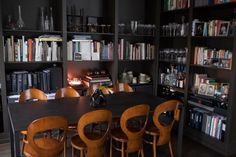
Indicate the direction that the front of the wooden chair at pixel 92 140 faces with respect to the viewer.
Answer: facing away from the viewer and to the left of the viewer

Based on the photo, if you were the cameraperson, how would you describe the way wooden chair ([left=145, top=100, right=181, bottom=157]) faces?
facing away from the viewer and to the left of the viewer

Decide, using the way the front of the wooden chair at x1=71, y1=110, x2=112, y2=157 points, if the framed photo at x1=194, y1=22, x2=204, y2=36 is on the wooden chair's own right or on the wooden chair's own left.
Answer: on the wooden chair's own right

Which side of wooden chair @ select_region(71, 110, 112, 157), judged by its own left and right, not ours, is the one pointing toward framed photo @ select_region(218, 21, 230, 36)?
right

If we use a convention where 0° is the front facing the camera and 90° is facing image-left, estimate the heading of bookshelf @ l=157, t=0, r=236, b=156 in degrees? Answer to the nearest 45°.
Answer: approximately 45°

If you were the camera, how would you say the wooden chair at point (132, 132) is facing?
facing away from the viewer and to the left of the viewer

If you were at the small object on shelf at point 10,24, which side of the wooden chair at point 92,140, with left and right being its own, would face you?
front

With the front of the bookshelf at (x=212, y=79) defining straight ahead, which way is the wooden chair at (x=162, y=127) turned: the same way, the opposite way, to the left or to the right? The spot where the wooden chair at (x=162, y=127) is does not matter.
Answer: to the right

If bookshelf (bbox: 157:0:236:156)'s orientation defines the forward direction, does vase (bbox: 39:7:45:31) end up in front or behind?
in front

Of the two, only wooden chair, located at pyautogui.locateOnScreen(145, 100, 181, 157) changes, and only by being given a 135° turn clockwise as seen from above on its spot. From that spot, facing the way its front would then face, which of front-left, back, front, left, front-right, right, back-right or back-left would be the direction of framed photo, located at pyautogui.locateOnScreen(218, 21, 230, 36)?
front-left

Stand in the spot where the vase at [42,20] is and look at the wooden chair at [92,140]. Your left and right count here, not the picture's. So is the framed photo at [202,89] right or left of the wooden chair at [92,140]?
left

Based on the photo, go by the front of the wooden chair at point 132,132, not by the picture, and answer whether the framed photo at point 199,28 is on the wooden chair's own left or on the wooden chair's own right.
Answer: on the wooden chair's own right

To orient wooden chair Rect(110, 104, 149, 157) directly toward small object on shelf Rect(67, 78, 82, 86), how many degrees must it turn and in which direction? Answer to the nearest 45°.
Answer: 0° — it already faces it

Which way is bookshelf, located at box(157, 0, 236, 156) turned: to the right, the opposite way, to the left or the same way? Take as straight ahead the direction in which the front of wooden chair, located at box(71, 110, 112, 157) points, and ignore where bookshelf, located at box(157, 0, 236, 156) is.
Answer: to the left
